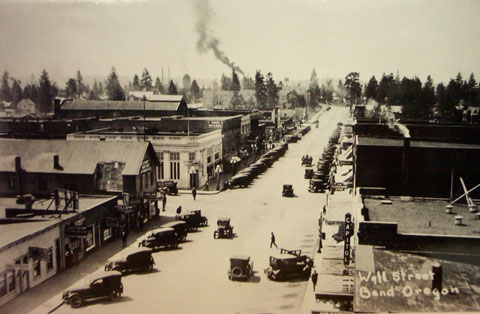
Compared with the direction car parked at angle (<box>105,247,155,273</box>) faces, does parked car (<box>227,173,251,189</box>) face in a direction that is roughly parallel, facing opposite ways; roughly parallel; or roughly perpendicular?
roughly parallel

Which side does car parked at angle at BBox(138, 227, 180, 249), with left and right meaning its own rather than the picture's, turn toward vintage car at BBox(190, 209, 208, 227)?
back

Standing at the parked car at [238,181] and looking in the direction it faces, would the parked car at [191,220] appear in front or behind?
in front

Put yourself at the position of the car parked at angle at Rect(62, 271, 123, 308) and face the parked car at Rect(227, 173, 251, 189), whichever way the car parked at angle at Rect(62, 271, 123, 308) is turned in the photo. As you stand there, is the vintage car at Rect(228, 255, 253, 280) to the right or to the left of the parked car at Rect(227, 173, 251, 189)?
right

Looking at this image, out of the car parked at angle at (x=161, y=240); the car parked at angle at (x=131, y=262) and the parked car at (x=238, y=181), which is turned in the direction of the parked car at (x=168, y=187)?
the parked car at (x=238, y=181)

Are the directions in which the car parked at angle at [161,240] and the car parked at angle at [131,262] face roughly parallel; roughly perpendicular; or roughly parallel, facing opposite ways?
roughly parallel

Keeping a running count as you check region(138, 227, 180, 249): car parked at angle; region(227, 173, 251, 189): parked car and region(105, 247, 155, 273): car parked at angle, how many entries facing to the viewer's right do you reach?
0

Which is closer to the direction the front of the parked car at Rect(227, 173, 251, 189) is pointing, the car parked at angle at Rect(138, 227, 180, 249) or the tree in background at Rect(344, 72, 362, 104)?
the car parked at angle

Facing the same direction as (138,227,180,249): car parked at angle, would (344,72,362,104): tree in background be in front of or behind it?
behind

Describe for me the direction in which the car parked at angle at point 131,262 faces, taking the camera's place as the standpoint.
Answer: facing the viewer and to the left of the viewer

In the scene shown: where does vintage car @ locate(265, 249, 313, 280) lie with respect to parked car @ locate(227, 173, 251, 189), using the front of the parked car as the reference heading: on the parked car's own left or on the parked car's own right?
on the parked car's own left
